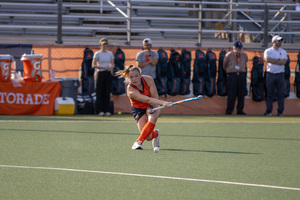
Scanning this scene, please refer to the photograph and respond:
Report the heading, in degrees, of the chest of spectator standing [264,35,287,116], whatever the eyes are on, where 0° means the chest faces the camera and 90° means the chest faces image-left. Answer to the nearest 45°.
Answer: approximately 0°

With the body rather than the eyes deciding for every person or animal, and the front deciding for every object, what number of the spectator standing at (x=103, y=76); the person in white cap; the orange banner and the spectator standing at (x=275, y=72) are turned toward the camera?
4

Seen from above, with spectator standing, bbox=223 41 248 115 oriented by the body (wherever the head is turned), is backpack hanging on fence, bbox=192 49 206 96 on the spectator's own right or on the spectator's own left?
on the spectator's own right

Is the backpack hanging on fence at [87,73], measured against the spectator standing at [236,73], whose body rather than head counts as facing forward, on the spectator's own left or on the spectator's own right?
on the spectator's own right

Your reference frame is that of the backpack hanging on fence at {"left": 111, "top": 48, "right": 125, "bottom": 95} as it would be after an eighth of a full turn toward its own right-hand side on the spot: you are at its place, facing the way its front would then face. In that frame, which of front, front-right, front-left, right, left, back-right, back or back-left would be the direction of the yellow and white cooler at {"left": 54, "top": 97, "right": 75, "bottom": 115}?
front

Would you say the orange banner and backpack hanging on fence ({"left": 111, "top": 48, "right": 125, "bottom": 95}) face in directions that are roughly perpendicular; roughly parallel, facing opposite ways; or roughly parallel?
roughly parallel

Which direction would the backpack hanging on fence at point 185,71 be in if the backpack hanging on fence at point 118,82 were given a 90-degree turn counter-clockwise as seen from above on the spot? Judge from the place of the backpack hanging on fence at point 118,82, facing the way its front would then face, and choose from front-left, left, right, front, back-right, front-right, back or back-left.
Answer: front

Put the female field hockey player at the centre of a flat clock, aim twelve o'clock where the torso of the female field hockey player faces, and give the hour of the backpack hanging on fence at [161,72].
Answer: The backpack hanging on fence is roughly at 6 o'clock from the female field hockey player.

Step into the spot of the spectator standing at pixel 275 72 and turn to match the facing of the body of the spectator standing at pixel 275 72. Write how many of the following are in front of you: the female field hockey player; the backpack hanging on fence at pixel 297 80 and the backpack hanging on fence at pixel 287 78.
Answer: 1

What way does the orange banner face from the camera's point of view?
toward the camera

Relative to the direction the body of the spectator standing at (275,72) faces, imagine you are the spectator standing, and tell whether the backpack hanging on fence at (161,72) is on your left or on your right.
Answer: on your right

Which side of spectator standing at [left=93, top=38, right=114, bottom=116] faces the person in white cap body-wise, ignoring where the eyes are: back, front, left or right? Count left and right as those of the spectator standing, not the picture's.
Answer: left

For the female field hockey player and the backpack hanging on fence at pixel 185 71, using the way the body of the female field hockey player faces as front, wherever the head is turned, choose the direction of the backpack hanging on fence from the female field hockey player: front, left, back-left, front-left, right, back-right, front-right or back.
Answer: back

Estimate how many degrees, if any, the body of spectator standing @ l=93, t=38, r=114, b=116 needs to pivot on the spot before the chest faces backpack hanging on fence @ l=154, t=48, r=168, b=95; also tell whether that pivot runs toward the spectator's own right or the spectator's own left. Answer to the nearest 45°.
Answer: approximately 135° to the spectator's own left

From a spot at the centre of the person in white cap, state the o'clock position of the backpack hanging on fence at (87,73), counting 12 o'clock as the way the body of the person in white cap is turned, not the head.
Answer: The backpack hanging on fence is roughly at 4 o'clock from the person in white cap.

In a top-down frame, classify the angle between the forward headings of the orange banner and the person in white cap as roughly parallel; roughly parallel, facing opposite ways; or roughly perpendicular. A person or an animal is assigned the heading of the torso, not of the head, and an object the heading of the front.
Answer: roughly parallel

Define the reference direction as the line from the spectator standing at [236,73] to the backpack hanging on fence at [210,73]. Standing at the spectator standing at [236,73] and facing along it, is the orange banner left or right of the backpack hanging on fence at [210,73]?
left

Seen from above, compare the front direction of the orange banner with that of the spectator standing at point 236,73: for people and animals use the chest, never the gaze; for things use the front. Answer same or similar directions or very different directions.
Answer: same or similar directions
